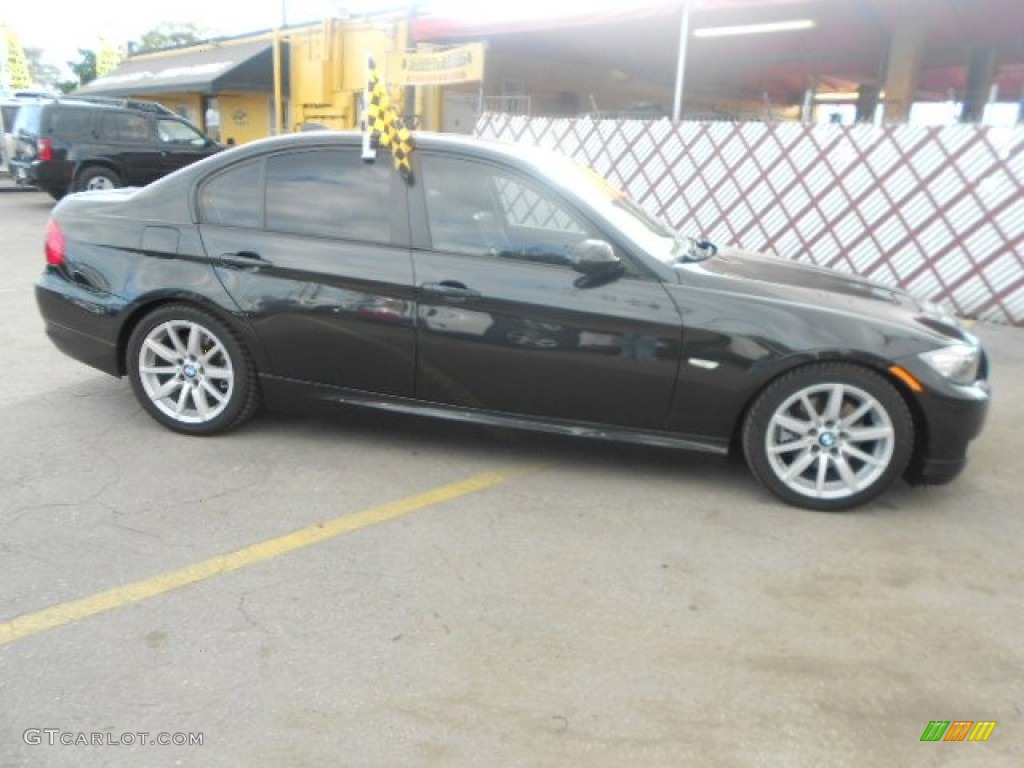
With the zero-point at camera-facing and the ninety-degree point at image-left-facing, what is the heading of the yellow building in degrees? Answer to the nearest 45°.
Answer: approximately 45°

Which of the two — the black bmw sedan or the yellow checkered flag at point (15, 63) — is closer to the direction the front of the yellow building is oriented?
the black bmw sedan

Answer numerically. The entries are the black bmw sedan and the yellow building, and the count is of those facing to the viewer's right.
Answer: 1

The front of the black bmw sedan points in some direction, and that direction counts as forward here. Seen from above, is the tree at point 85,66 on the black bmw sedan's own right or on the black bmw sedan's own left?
on the black bmw sedan's own left

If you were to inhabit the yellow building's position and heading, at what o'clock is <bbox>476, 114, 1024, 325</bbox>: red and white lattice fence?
The red and white lattice fence is roughly at 10 o'clock from the yellow building.

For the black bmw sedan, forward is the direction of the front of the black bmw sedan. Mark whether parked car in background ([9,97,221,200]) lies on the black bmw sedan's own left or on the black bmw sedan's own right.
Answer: on the black bmw sedan's own left

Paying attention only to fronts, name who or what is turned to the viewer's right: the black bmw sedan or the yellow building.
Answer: the black bmw sedan

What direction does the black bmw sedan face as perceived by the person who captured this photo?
facing to the right of the viewer
